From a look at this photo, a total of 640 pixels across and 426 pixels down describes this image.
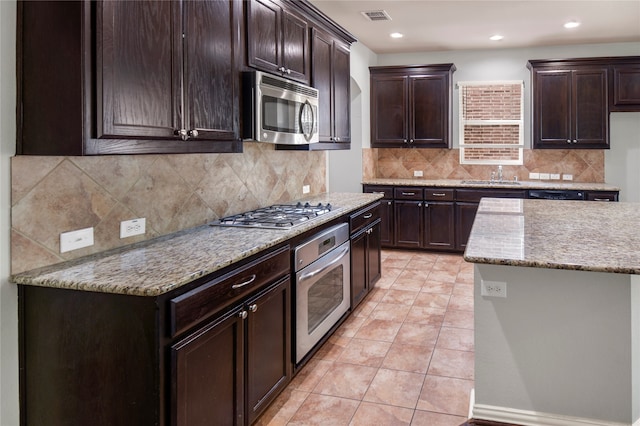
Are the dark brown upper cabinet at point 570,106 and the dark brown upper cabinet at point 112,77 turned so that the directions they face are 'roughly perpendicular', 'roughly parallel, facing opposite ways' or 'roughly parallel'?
roughly perpendicular

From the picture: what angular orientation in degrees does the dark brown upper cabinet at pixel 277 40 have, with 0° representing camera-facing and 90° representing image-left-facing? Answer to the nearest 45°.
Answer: approximately 315°

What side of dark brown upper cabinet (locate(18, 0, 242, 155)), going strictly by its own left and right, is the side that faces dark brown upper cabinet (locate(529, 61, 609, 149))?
left

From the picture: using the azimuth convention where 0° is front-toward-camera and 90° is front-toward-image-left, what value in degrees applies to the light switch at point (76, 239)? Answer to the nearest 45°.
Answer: approximately 315°

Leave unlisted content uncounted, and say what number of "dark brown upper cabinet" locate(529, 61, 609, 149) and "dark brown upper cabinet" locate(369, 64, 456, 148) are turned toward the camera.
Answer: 2

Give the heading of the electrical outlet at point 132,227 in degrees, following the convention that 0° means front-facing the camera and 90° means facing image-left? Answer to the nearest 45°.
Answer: approximately 315°

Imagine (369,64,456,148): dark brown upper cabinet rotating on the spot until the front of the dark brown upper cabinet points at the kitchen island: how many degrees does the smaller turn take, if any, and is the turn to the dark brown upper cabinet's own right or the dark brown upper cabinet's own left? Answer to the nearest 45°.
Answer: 0° — it already faces it

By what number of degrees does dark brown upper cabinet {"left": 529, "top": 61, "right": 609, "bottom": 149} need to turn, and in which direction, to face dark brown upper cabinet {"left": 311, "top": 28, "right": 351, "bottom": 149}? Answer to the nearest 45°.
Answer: approximately 45° to its right

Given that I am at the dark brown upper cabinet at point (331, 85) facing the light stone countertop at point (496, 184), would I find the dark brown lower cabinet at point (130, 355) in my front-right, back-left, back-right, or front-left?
back-right

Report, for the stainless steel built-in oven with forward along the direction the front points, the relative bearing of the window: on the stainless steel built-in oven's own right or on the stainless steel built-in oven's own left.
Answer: on the stainless steel built-in oven's own left
